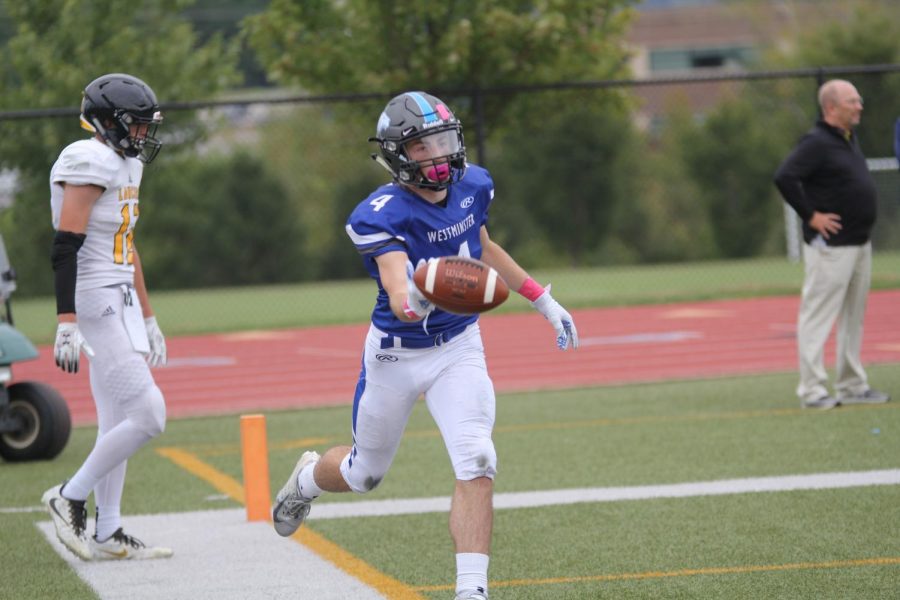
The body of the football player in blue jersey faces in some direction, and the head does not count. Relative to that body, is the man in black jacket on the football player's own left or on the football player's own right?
on the football player's own left

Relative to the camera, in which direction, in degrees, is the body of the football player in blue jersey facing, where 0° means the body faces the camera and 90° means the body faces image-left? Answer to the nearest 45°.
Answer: approximately 315°

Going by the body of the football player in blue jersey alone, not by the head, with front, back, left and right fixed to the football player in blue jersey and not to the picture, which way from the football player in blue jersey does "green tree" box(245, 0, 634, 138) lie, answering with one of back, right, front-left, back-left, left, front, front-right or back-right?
back-left

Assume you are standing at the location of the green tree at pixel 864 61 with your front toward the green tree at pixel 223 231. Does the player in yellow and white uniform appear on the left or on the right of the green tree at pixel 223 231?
left

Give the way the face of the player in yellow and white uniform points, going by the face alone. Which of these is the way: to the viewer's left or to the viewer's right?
to the viewer's right
